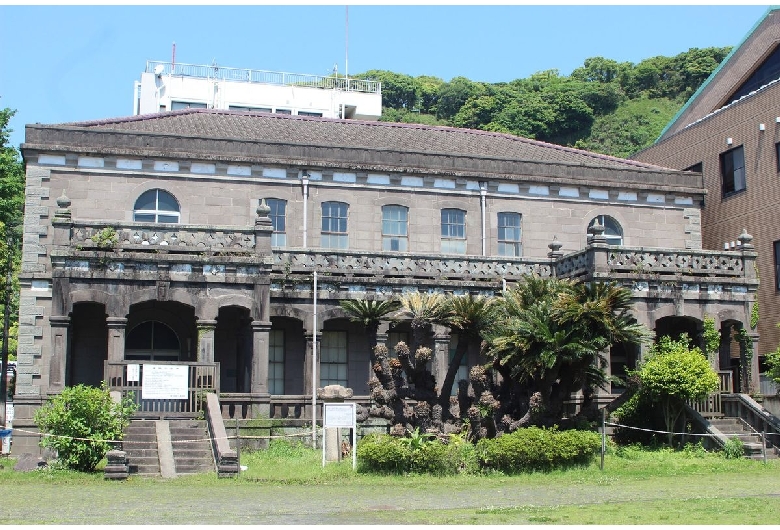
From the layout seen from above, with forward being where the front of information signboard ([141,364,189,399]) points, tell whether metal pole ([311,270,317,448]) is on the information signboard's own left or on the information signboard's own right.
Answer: on the information signboard's own left

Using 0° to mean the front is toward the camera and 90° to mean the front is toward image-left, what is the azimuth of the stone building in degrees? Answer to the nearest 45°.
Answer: approximately 0°

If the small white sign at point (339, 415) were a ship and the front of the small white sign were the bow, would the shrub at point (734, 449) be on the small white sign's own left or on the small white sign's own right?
on the small white sign's own left

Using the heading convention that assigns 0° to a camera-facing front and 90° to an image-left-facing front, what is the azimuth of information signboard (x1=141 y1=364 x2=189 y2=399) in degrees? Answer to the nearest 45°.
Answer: approximately 0°

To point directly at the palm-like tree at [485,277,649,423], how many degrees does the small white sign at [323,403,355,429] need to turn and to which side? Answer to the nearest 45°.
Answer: approximately 90° to its left

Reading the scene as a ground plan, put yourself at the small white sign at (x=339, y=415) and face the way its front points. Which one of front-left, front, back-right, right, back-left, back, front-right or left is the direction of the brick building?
back-left

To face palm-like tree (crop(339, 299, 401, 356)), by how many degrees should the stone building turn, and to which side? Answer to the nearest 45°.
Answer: approximately 45° to its left
